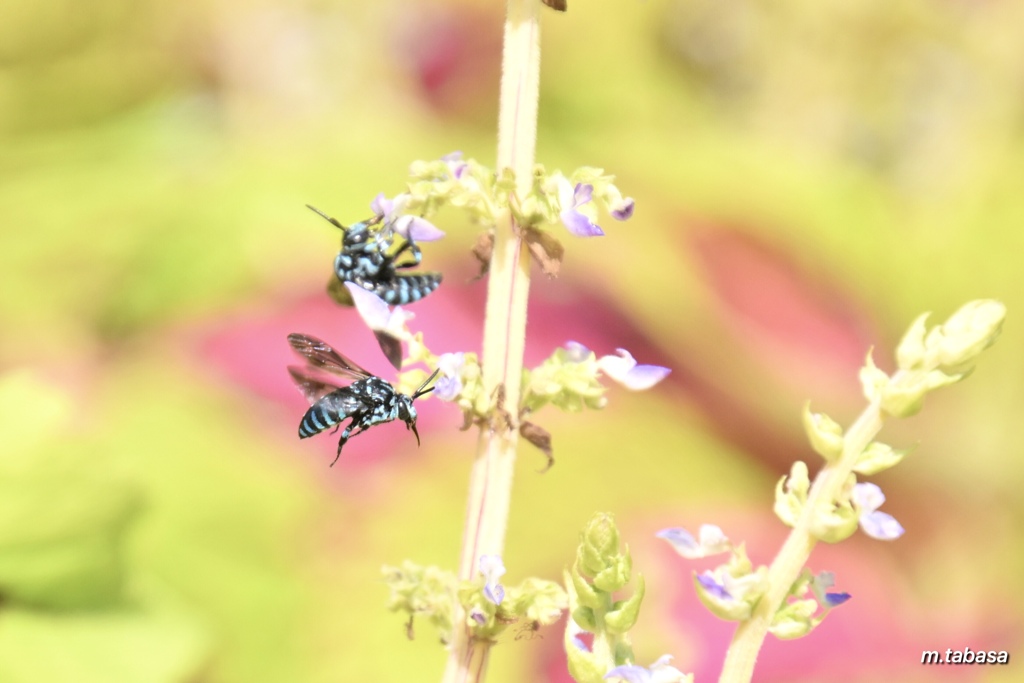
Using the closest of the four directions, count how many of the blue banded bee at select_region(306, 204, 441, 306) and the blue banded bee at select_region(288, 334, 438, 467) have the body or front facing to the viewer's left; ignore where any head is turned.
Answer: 1

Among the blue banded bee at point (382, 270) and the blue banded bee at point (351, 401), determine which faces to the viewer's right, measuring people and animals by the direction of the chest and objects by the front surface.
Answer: the blue banded bee at point (351, 401)

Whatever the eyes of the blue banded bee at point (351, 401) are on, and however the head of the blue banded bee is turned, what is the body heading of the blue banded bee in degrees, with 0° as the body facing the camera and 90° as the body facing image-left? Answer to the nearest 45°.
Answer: approximately 270°

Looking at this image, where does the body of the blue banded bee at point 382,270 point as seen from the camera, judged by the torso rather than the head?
to the viewer's left

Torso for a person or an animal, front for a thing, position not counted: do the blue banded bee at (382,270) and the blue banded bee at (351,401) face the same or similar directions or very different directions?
very different directions
